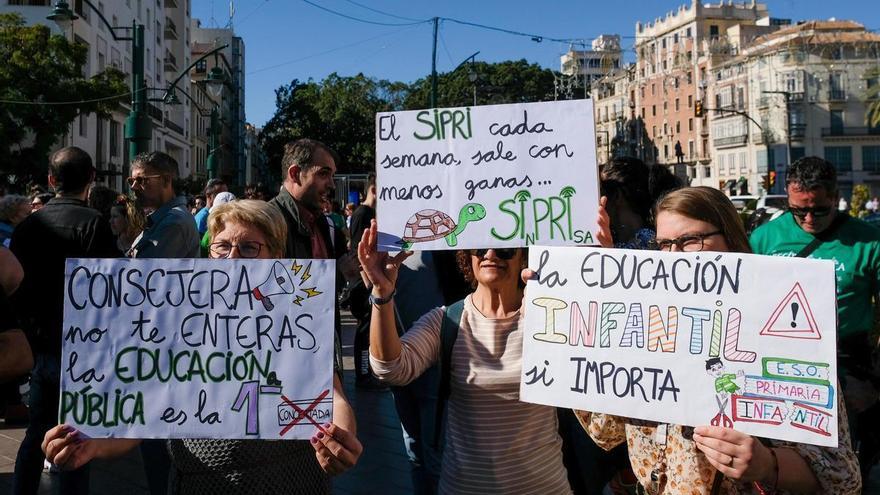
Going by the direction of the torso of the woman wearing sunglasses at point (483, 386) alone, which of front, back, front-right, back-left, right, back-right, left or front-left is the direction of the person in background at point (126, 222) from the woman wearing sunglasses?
back-right

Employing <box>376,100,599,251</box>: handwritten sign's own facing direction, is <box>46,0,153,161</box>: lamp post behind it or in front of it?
behind

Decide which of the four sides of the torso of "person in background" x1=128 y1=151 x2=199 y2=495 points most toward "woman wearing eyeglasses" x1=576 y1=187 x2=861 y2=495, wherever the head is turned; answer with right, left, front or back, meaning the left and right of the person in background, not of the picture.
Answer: left

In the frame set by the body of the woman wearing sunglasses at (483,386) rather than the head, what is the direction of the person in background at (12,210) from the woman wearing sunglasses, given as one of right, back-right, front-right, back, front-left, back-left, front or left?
back-right

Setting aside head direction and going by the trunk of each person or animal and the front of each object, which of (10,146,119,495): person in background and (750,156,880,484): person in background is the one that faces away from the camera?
(10,146,119,495): person in background

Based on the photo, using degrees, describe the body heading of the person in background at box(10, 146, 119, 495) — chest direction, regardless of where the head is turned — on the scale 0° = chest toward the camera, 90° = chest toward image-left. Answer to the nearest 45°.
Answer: approximately 180°

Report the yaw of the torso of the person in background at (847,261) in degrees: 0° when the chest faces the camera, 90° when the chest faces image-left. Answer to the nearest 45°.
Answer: approximately 0°

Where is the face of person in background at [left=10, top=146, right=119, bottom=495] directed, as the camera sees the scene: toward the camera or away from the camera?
away from the camera

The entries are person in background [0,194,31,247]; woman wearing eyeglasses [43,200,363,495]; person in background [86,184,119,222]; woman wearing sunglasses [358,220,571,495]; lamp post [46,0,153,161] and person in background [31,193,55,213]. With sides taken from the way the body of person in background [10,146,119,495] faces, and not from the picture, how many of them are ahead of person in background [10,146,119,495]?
4

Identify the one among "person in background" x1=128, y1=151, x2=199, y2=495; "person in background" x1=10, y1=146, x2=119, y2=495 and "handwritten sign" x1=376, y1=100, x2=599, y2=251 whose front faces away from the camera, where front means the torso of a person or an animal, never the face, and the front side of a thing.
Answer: "person in background" x1=10, y1=146, x2=119, y2=495

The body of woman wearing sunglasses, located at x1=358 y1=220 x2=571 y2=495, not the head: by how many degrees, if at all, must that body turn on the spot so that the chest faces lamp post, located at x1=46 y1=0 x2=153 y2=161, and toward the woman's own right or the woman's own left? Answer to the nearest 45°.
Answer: approximately 135° to the woman's own right

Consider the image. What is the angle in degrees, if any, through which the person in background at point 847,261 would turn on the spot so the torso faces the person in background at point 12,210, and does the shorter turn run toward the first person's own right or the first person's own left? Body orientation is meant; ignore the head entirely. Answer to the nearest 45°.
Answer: approximately 90° to the first person's own right

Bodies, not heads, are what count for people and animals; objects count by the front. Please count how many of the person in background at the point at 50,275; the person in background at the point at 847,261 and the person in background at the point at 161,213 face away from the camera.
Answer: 1

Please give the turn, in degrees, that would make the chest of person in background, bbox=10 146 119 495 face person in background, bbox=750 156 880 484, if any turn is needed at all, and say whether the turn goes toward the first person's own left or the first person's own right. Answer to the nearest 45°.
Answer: approximately 135° to the first person's own right

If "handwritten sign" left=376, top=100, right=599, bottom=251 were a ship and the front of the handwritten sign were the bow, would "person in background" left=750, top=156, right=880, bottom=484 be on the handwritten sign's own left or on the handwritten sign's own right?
on the handwritten sign's own left
